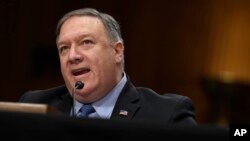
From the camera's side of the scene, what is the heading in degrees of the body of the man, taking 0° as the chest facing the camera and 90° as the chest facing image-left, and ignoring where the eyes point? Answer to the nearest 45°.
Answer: approximately 45°
